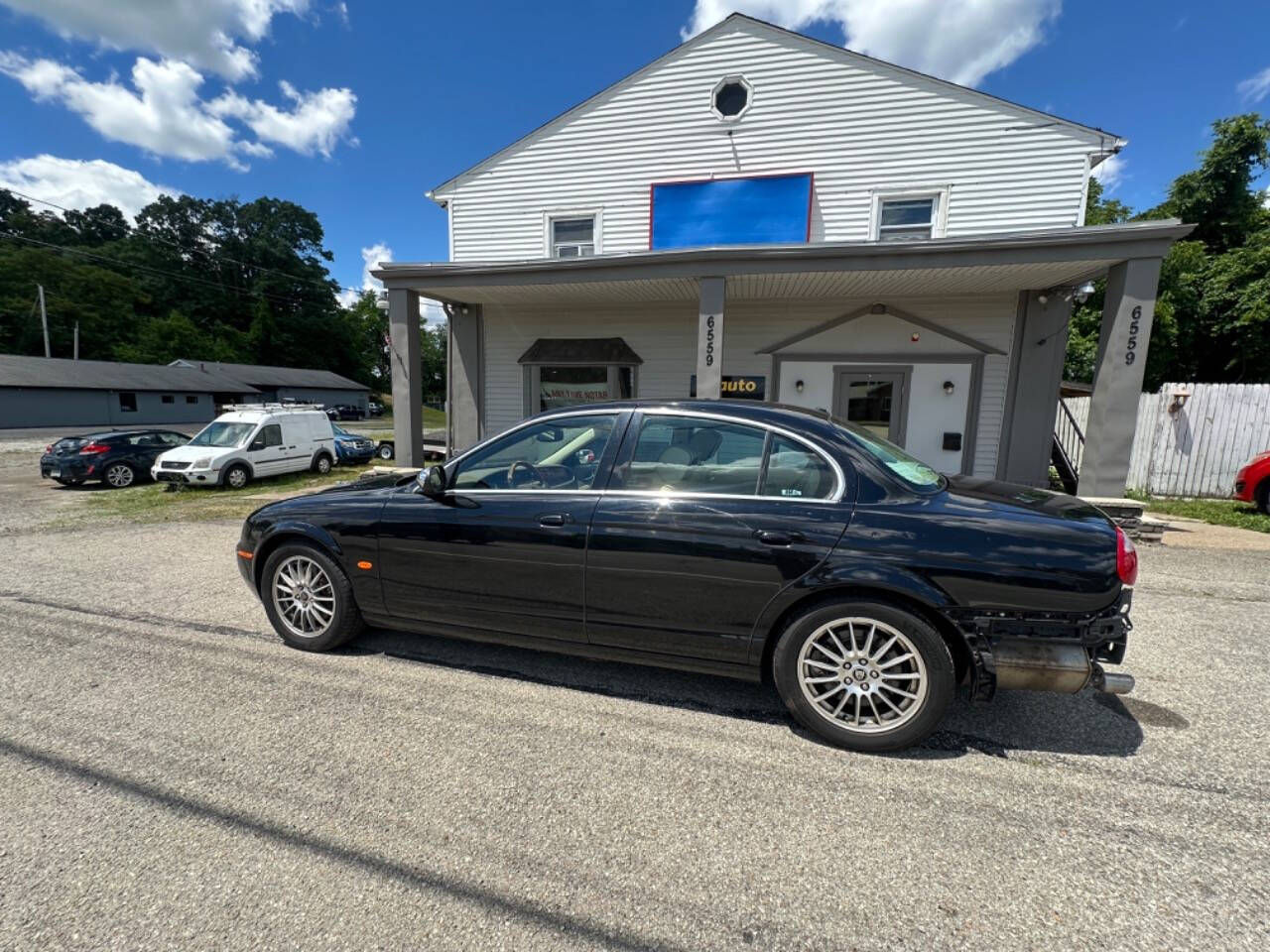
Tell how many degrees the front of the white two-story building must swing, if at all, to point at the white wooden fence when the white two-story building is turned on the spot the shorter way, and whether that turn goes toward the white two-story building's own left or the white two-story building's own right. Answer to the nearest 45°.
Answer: approximately 90° to the white two-story building's own left

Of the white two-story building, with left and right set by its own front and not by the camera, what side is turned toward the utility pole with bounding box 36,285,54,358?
right

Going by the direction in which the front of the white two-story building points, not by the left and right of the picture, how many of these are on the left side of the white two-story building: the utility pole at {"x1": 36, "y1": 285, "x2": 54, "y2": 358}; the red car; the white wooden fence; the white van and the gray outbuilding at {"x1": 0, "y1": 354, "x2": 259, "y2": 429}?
2

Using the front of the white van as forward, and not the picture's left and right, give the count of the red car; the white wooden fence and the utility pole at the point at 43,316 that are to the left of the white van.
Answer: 2

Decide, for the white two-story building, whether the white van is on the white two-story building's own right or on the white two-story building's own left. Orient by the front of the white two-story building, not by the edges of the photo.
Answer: on the white two-story building's own right

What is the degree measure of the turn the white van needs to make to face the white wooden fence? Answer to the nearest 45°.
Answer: approximately 90° to its left

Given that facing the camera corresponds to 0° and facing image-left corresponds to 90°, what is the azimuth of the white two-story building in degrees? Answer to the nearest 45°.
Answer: approximately 0°

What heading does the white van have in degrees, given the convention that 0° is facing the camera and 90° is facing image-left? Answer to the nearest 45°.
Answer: approximately 45°

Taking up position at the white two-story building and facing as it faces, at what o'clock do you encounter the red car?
The red car is roughly at 9 o'clock from the white two-story building.

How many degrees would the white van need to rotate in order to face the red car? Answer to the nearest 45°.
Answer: approximately 90° to its left
